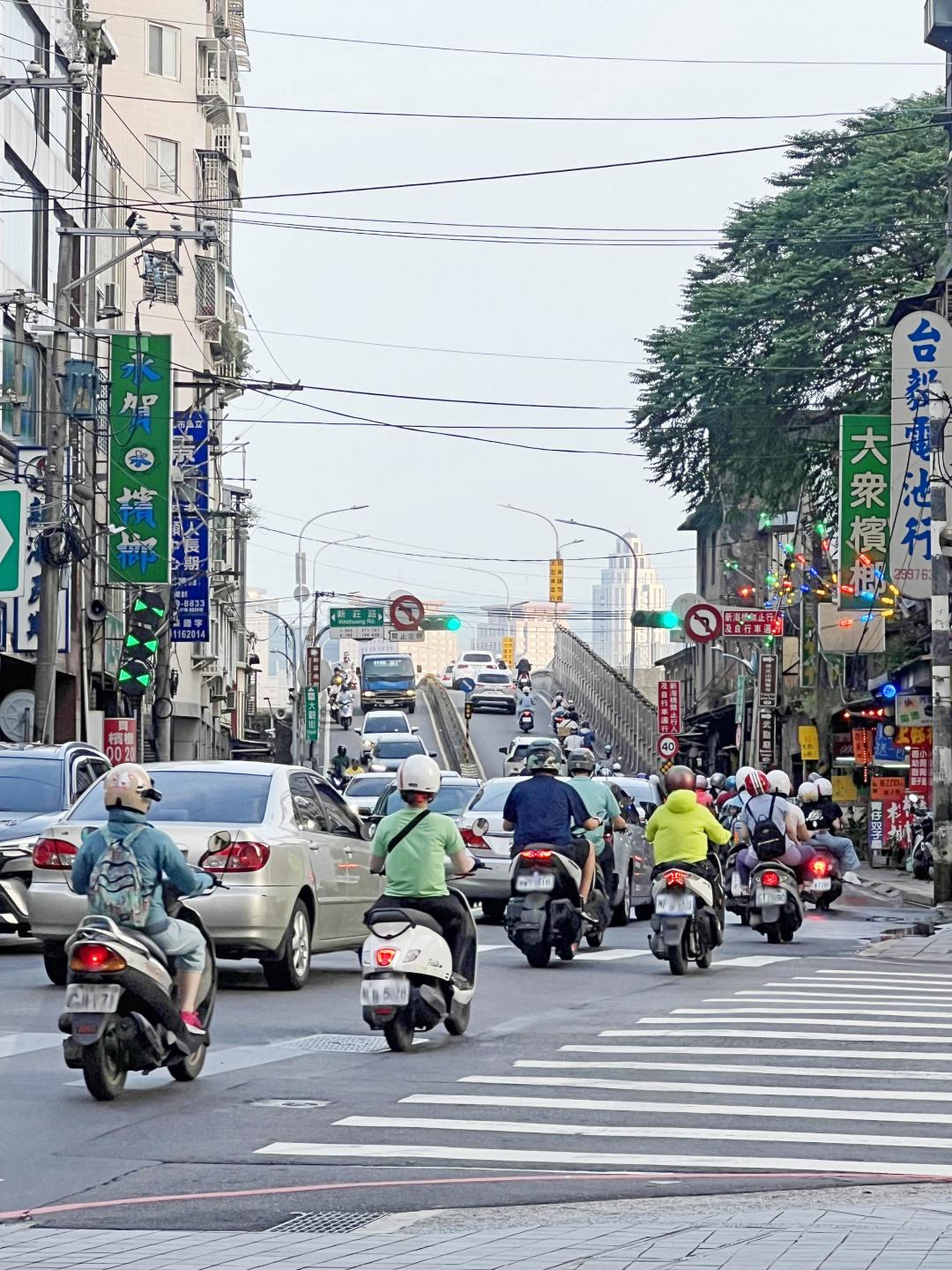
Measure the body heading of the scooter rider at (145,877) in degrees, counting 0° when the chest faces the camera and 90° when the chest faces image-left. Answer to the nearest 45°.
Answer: approximately 225°

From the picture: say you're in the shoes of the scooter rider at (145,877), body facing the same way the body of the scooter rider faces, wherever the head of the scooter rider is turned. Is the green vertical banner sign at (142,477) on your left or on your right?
on your left

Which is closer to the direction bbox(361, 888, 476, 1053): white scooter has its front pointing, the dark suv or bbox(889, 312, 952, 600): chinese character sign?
the chinese character sign

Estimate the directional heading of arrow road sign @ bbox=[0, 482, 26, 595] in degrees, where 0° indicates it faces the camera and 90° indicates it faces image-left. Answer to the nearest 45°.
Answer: approximately 0°

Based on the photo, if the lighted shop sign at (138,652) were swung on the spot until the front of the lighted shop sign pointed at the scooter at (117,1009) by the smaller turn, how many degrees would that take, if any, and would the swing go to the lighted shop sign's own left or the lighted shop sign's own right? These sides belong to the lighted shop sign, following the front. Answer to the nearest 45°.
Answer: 0° — it already faces it

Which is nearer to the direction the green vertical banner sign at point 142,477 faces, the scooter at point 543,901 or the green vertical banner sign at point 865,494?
the scooter

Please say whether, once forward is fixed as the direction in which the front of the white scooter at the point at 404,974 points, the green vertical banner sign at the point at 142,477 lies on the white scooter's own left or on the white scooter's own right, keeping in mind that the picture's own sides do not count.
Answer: on the white scooter's own left

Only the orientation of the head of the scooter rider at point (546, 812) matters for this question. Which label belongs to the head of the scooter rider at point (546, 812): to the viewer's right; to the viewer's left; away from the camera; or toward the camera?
away from the camera

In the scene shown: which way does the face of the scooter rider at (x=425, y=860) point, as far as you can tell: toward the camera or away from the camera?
away from the camera

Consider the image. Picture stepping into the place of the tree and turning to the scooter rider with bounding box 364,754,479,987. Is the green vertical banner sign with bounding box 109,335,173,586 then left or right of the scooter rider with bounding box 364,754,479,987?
right

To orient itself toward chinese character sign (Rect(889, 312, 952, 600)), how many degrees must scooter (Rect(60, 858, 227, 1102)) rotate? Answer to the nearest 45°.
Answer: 0° — it already faces it

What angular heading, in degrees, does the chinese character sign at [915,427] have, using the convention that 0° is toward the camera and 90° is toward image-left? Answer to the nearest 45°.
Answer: approximately 0°

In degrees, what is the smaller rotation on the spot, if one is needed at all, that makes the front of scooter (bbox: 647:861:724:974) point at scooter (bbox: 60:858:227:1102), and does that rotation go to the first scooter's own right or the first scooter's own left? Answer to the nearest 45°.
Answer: approximately 180°

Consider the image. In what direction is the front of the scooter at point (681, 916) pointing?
away from the camera

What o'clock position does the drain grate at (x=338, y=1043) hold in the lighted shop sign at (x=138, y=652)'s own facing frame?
The drain grate is roughly at 12 o'clock from the lighted shop sign.

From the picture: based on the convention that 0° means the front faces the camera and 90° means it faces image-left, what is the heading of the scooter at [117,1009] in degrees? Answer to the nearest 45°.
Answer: approximately 225°

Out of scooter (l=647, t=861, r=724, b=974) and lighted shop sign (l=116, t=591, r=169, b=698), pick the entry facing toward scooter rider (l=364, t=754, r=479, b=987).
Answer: the lighted shop sign

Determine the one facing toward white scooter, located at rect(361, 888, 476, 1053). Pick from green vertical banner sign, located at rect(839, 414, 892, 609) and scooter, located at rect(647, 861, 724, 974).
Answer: the green vertical banner sign

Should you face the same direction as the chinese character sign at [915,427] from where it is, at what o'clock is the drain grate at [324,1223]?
The drain grate is roughly at 12 o'clock from the chinese character sign.
